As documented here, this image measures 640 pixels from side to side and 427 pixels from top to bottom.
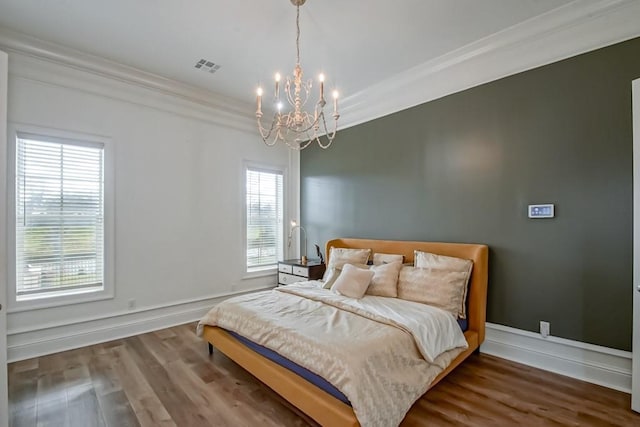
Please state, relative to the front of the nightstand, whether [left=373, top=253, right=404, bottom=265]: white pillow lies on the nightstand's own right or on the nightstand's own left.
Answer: on the nightstand's own left

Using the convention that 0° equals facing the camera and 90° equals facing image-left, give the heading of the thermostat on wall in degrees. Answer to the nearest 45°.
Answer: approximately 0°

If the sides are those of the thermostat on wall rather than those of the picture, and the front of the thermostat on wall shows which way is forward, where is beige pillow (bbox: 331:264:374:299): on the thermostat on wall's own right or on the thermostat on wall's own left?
on the thermostat on wall's own right

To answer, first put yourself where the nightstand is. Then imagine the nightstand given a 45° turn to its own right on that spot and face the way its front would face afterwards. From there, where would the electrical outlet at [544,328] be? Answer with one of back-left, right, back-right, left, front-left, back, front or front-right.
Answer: back-left

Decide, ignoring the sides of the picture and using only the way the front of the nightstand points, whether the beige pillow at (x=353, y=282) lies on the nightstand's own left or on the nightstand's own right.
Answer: on the nightstand's own left

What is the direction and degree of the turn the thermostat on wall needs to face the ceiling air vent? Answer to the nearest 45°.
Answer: approximately 45° to its right

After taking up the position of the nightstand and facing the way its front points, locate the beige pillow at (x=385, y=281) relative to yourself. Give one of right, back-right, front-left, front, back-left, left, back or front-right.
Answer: left

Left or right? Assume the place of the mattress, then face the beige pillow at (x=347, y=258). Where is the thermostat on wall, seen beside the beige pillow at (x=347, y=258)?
right

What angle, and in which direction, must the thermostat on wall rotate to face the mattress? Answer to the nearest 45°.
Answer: approximately 45° to its right

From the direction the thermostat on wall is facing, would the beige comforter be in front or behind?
in front

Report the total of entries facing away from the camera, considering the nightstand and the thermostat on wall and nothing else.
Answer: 0

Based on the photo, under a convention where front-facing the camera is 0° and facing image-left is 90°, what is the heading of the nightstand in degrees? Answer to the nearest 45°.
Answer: approximately 45°
